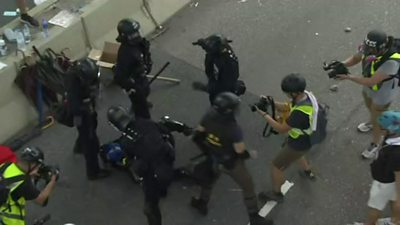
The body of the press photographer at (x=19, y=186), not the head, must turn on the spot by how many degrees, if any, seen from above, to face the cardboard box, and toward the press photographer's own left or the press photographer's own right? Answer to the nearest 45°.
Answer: approximately 45° to the press photographer's own left

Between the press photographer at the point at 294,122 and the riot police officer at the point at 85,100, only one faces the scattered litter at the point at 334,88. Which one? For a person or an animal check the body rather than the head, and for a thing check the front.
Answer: the riot police officer

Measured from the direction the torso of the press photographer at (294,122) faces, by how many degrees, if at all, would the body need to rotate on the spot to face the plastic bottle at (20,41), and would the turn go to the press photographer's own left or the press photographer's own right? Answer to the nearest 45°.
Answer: approximately 45° to the press photographer's own right

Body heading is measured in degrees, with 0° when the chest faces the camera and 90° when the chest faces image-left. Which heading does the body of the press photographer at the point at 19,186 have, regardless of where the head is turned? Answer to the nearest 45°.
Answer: approximately 270°

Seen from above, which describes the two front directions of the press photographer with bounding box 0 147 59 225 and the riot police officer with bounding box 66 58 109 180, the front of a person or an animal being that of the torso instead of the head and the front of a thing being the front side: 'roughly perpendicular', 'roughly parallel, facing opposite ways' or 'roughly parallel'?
roughly parallel

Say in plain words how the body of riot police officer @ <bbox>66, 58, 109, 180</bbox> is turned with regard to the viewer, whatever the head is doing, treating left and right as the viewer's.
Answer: facing to the right of the viewer

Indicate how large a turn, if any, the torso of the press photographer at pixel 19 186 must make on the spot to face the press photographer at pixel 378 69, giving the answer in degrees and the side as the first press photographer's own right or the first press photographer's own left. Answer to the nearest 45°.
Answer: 0° — they already face them

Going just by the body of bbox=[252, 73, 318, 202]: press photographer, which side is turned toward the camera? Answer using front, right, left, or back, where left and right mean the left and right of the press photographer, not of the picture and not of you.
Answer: left

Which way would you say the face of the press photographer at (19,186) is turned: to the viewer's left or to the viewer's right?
to the viewer's right

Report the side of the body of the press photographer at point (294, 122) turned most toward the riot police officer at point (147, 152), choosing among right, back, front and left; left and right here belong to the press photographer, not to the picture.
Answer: front
